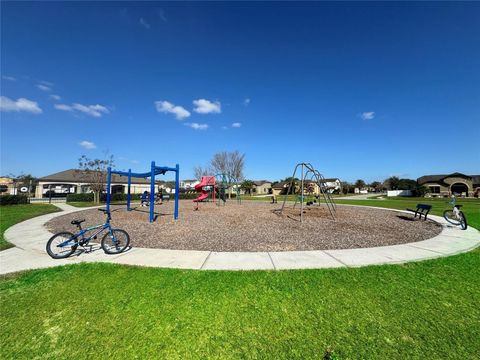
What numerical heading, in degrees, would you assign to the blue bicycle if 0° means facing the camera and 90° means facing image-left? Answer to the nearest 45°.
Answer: approximately 270°

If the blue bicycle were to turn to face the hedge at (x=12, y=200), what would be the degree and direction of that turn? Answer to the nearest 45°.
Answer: approximately 90° to its left

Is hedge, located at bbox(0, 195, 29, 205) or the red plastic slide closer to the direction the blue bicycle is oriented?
the red plastic slide

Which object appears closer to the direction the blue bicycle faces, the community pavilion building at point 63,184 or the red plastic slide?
the red plastic slide

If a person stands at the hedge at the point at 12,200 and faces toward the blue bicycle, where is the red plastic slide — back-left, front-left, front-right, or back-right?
front-left

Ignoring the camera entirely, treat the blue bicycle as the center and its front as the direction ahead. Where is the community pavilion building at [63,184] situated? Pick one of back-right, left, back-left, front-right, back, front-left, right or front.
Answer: left

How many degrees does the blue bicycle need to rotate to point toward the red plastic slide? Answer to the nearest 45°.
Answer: approximately 45° to its left
